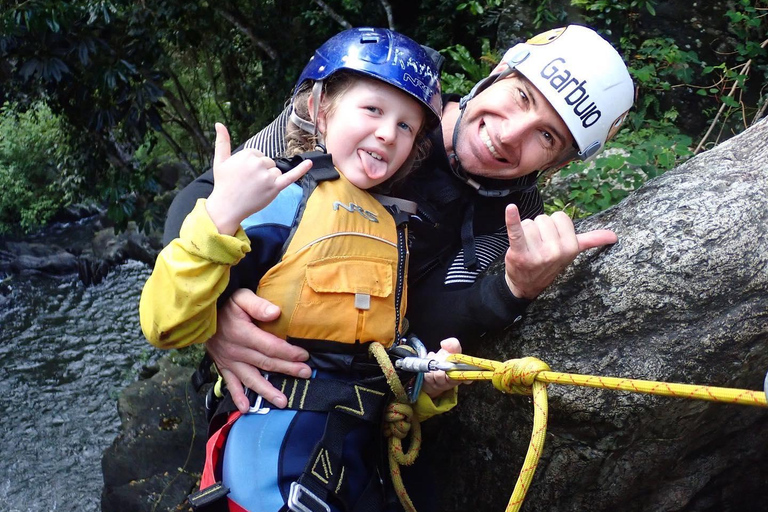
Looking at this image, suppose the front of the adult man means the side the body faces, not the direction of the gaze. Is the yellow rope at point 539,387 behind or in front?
in front

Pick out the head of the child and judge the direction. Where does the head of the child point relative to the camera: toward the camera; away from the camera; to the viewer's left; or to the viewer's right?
toward the camera

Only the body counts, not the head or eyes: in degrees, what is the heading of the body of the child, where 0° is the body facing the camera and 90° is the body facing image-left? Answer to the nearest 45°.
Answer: approximately 315°

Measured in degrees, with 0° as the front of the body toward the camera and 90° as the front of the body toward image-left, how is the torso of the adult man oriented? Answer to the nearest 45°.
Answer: approximately 0°

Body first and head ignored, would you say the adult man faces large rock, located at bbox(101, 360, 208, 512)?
no
